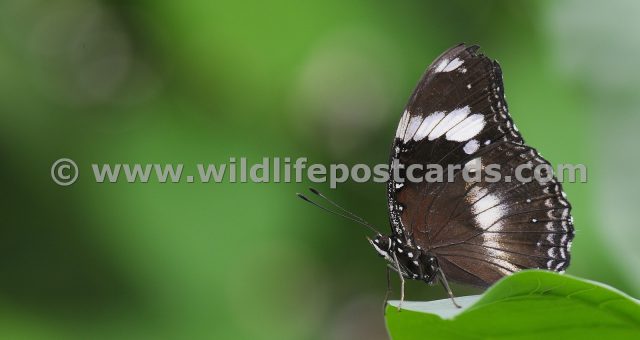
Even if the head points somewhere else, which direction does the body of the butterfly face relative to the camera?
to the viewer's left
